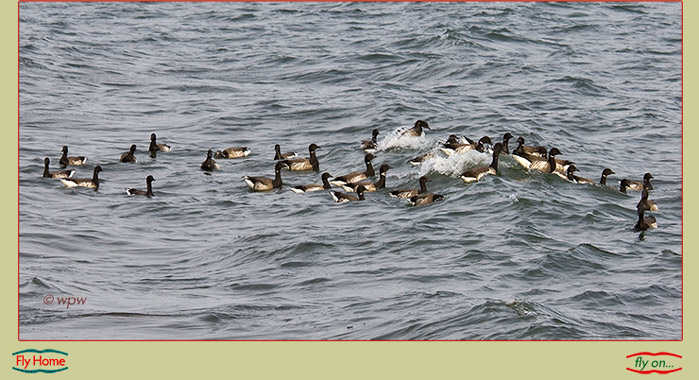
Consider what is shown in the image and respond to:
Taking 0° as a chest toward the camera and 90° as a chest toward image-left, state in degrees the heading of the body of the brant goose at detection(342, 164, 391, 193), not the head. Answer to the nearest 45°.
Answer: approximately 270°

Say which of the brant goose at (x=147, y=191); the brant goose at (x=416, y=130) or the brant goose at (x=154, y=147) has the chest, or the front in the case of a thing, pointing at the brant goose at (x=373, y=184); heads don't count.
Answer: the brant goose at (x=147, y=191)

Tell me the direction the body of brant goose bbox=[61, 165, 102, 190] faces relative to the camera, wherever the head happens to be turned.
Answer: to the viewer's right

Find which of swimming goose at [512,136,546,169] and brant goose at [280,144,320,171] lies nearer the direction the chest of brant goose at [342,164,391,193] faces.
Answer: the swimming goose

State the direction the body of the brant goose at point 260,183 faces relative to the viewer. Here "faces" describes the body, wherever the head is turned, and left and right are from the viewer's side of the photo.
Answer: facing to the right of the viewer

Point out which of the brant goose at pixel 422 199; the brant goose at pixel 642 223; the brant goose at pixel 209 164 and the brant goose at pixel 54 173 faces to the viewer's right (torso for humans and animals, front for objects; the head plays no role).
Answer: the brant goose at pixel 422 199

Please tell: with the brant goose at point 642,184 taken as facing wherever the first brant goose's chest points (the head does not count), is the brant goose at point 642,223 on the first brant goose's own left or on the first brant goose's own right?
on the first brant goose's own right

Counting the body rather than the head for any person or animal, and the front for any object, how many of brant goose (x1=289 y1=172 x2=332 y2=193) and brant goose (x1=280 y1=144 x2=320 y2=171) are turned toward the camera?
0

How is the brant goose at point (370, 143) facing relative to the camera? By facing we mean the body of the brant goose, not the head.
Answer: to the viewer's right

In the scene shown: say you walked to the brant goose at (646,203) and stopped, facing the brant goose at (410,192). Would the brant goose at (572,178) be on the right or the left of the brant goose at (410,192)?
right

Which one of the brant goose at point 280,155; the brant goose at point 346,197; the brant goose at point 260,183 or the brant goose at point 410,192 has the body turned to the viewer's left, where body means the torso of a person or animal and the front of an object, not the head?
the brant goose at point 280,155

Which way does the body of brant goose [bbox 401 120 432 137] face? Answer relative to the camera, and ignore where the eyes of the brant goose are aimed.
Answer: to the viewer's right

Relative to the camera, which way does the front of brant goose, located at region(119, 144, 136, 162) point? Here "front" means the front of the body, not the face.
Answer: to the viewer's right

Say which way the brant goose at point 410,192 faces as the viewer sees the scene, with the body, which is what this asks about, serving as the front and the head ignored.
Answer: to the viewer's right

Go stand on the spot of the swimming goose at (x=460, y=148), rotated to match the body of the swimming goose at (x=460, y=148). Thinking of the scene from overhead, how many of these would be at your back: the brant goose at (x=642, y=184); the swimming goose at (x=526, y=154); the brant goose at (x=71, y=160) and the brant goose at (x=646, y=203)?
1
